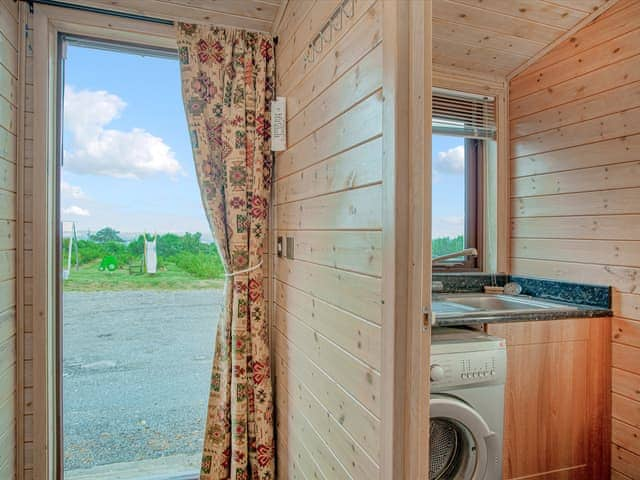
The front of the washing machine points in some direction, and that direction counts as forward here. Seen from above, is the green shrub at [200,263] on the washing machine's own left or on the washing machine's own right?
on the washing machine's own right

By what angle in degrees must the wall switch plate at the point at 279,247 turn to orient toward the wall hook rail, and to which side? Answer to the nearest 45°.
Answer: approximately 45° to its left

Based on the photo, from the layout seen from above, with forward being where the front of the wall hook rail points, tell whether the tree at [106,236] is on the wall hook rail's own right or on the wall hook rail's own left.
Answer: on the wall hook rail's own right

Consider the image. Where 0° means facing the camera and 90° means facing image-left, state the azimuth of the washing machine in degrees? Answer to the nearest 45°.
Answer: approximately 0°

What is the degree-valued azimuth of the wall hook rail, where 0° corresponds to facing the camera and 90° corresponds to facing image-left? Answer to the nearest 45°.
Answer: approximately 45°

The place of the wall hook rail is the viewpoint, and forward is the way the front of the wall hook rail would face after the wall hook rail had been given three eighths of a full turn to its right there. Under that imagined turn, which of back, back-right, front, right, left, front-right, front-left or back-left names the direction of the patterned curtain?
front-left

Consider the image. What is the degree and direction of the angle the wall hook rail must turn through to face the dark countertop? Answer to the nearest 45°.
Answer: approximately 180°
